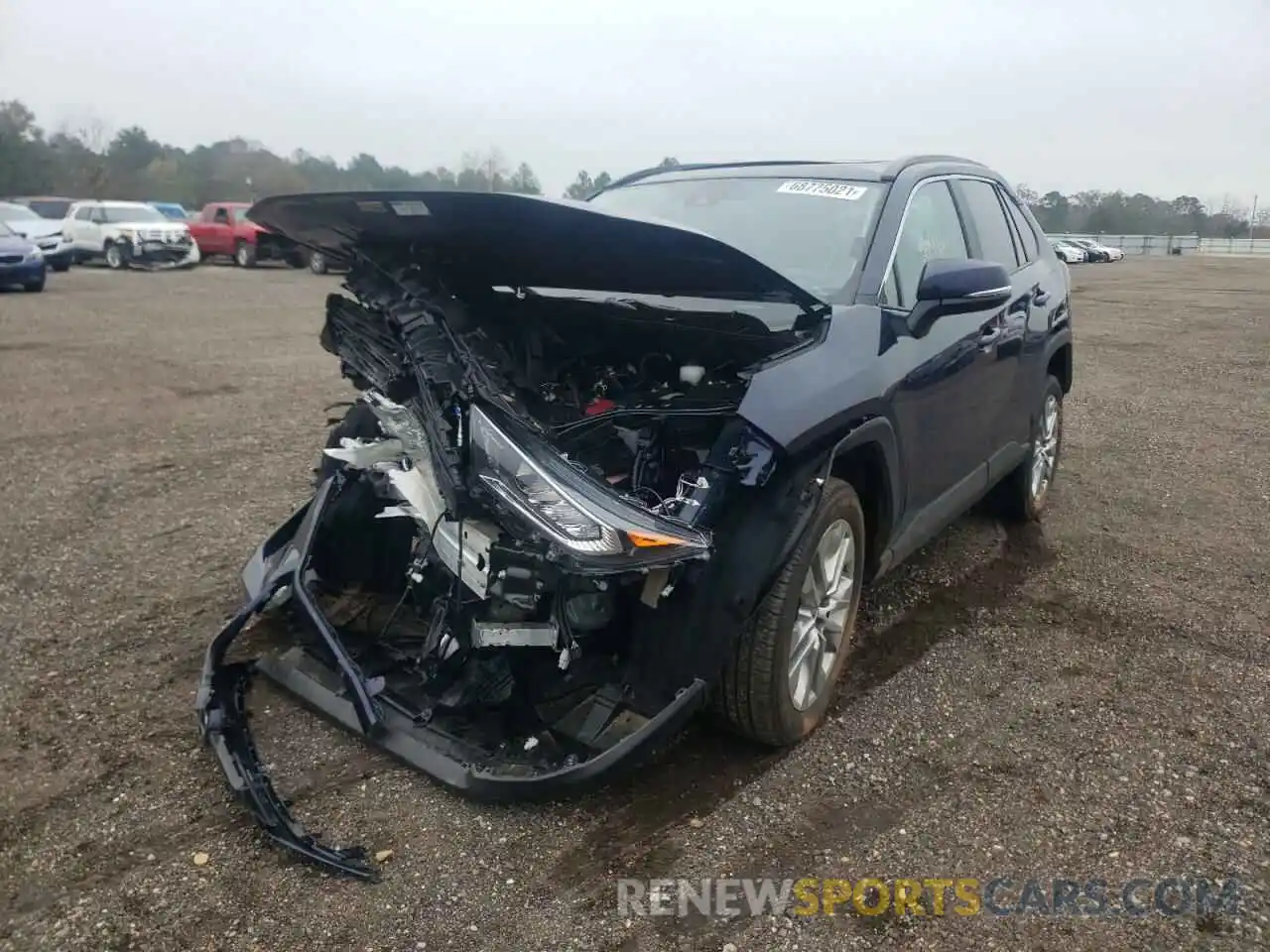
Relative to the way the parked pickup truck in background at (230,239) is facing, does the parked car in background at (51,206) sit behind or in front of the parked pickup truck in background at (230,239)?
behind

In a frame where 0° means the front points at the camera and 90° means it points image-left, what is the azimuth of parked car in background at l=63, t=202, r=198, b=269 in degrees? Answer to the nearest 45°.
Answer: approximately 315°

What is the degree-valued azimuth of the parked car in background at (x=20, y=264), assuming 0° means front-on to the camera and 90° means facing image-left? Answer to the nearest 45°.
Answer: approximately 315°

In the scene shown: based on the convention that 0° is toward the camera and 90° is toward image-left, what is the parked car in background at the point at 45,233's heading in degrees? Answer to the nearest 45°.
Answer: approximately 315°

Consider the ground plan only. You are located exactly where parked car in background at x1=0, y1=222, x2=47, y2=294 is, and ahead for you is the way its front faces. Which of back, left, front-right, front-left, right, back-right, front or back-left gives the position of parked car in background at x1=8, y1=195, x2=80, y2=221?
back-left

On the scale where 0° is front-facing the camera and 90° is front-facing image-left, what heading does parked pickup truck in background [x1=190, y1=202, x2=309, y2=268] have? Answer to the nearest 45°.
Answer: approximately 315°

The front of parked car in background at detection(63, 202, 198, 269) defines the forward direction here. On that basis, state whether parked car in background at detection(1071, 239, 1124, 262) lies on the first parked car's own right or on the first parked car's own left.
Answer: on the first parked car's own left

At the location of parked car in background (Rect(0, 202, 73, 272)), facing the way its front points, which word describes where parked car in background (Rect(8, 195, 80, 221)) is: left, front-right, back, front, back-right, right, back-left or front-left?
back-left
